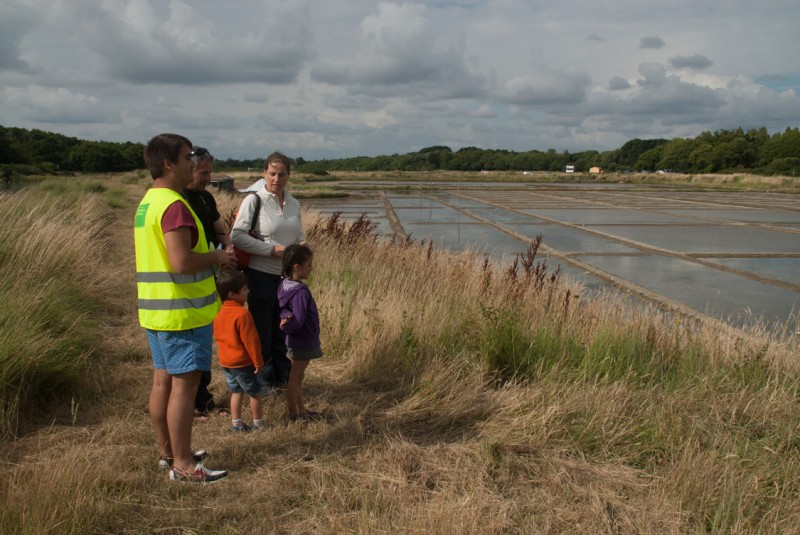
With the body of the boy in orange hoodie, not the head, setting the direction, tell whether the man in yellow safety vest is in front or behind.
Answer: behind

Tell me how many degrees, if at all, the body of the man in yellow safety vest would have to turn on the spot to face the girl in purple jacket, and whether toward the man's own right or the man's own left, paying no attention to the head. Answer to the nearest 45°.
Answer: approximately 45° to the man's own left

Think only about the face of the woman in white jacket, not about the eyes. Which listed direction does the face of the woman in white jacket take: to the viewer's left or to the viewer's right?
to the viewer's left

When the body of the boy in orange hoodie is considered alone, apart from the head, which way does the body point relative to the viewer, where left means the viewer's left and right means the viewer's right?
facing away from the viewer and to the right of the viewer

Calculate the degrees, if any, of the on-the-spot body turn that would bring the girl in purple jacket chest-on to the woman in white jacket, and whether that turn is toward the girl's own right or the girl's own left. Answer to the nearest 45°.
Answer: approximately 90° to the girl's own left

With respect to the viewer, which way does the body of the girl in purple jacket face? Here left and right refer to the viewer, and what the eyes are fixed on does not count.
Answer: facing to the right of the viewer

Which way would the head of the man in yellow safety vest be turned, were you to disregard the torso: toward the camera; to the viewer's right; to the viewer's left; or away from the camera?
to the viewer's right

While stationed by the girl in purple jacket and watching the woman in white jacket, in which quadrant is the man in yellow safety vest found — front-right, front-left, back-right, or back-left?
back-left

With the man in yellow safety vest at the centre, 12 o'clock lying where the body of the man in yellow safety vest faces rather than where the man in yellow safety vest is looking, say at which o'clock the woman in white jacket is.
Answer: The woman in white jacket is roughly at 10 o'clock from the man in yellow safety vest.

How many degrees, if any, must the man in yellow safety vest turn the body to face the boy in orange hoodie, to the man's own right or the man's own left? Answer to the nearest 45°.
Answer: approximately 45° to the man's own left

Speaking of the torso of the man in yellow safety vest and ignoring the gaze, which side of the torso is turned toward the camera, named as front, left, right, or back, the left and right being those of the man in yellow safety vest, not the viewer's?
right
